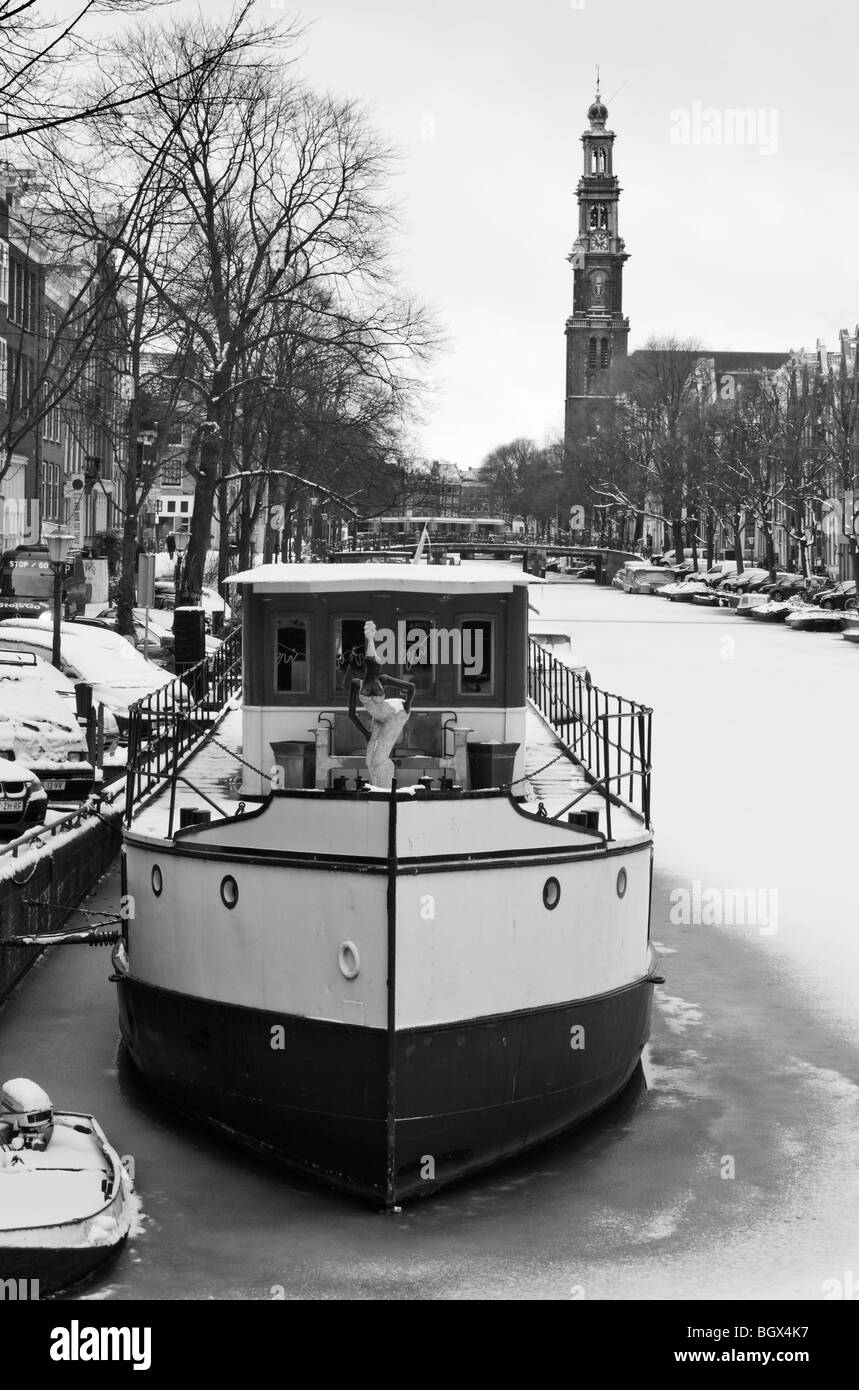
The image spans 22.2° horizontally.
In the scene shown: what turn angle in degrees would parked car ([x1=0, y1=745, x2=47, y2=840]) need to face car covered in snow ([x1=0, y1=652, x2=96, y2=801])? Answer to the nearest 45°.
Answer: approximately 135° to its left

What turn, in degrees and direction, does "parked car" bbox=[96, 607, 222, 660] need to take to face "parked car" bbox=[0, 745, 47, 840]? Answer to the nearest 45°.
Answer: approximately 45° to its right

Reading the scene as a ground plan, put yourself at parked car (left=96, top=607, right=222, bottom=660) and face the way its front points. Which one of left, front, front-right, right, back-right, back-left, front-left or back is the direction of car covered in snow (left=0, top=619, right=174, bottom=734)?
front-right

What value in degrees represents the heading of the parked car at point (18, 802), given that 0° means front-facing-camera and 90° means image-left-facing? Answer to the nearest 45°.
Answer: approximately 315°

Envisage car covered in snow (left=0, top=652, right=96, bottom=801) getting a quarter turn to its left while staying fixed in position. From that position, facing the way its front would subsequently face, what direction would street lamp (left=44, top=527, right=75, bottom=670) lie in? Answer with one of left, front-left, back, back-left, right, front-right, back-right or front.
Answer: front-left

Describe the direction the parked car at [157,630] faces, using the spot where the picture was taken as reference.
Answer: facing the viewer and to the right of the viewer

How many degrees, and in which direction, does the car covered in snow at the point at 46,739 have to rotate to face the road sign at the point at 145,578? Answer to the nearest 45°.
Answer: approximately 135° to its left

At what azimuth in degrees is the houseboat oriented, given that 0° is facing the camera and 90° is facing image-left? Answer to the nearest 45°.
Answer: approximately 0°

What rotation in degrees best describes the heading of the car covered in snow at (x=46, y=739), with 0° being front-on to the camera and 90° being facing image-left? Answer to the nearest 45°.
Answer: approximately 315°
